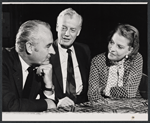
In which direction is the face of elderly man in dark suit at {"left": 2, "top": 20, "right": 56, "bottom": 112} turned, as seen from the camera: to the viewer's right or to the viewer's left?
to the viewer's right

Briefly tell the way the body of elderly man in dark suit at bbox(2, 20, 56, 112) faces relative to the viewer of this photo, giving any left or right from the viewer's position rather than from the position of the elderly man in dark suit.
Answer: facing the viewer and to the right of the viewer
